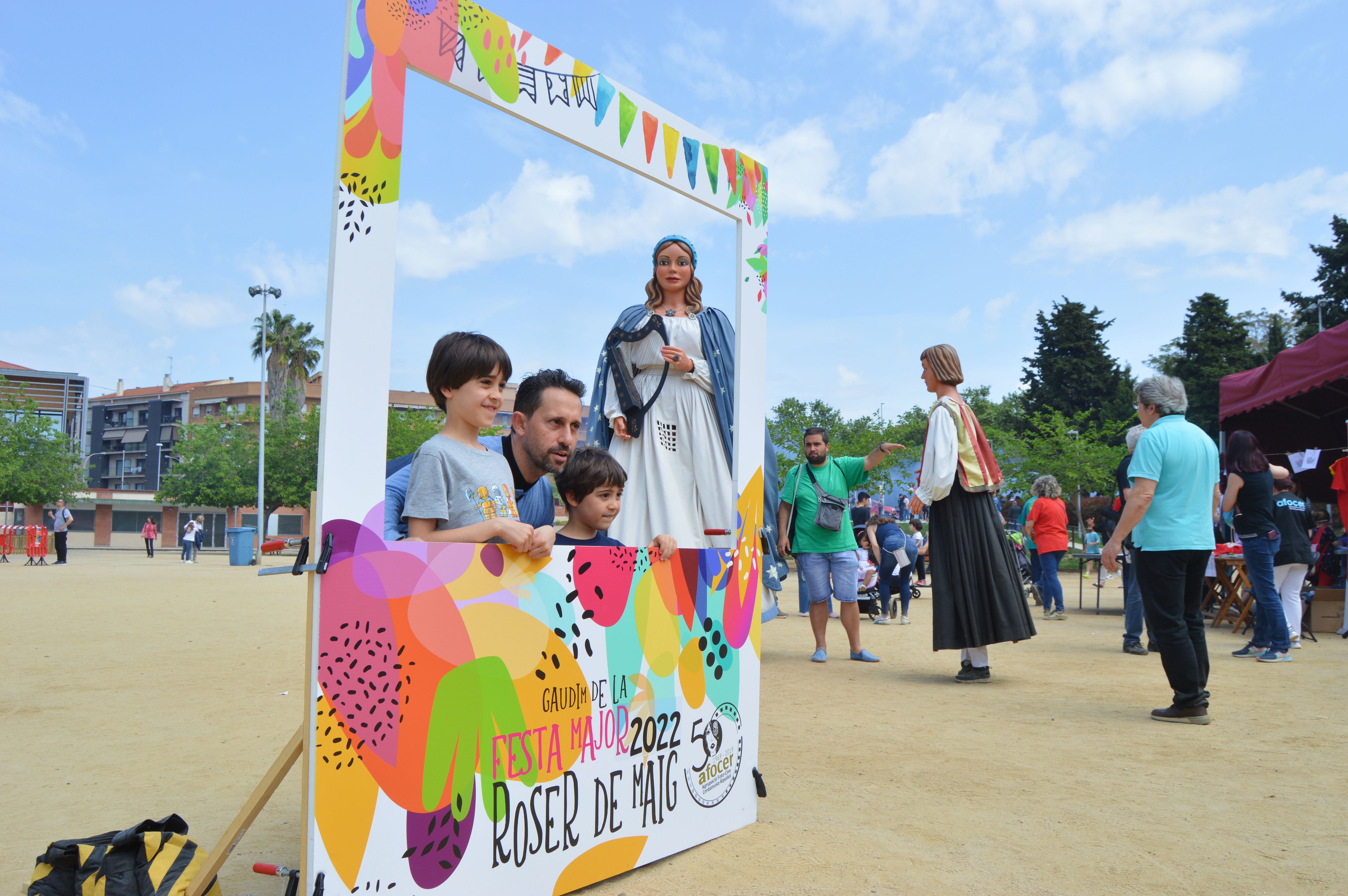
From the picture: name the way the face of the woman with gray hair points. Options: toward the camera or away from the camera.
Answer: away from the camera

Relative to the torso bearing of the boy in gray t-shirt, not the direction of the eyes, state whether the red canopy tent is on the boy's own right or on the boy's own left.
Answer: on the boy's own left

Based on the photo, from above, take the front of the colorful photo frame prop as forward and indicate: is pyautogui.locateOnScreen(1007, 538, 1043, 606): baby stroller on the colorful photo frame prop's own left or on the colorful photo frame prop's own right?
on the colorful photo frame prop's own left

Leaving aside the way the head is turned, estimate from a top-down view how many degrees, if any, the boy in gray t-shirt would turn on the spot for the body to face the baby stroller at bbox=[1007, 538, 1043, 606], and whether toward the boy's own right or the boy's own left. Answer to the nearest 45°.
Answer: approximately 90° to the boy's own left

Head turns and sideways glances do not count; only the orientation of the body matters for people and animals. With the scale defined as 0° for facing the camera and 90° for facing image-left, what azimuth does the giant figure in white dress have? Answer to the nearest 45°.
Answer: approximately 0°

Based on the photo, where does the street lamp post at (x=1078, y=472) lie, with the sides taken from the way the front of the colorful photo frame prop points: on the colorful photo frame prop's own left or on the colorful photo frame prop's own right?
on the colorful photo frame prop's own left

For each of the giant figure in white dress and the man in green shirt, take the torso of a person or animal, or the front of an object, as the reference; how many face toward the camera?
2
